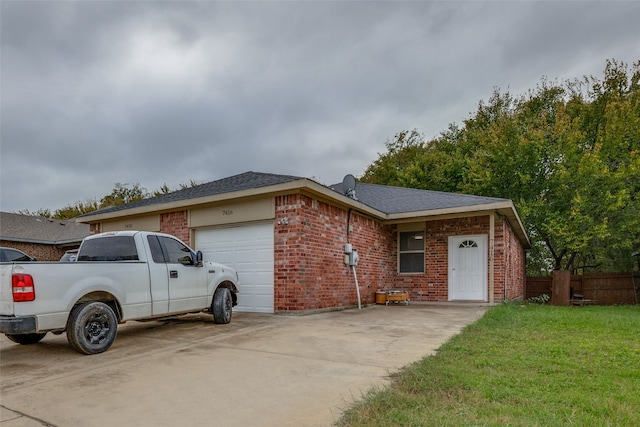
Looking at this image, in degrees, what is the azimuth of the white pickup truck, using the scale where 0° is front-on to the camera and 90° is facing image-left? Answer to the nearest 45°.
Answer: approximately 225°

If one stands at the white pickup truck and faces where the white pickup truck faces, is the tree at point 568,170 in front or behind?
in front

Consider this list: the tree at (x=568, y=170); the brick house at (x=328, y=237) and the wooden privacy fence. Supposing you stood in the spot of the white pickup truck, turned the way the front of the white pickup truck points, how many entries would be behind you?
0

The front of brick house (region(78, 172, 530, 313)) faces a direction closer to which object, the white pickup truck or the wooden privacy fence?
the white pickup truck

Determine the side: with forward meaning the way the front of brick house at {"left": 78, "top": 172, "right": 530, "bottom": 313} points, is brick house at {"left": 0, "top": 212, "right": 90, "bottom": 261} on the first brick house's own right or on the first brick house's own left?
on the first brick house's own right

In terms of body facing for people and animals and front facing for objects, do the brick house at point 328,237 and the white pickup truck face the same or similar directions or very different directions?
very different directions

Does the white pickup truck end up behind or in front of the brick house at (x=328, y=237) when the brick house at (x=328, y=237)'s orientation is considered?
in front

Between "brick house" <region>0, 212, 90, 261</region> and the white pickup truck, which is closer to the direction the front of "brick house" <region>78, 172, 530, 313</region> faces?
the white pickup truck

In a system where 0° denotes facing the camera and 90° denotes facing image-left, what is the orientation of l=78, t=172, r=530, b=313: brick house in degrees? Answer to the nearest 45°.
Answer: approximately 45°

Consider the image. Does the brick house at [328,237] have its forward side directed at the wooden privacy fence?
no
